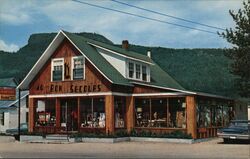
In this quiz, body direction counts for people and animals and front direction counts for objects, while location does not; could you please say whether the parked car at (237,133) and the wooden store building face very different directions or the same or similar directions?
same or similar directions

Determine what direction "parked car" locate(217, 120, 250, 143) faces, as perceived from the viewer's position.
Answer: facing the viewer and to the left of the viewer

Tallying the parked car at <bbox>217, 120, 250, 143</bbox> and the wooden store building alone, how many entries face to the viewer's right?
0

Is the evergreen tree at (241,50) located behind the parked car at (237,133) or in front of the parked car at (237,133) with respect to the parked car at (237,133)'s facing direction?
behind

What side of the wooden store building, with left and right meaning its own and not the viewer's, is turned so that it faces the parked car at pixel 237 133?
left

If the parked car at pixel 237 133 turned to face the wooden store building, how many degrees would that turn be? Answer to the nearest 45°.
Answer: approximately 45° to its right

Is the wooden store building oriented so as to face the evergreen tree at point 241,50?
no

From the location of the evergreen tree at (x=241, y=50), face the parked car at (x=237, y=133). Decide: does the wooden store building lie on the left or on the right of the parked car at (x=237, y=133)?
right
